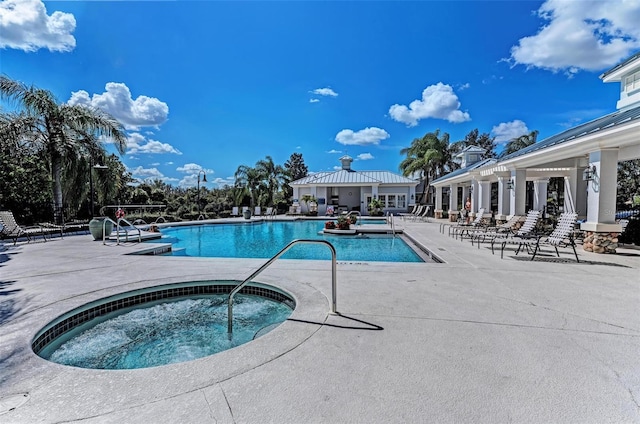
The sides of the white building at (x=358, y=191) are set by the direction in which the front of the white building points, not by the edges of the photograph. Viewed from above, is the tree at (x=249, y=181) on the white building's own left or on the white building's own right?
on the white building's own right

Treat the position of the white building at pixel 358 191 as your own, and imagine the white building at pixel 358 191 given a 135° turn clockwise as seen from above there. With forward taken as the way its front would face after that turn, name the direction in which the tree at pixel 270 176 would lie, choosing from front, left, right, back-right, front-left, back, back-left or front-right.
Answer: front-left

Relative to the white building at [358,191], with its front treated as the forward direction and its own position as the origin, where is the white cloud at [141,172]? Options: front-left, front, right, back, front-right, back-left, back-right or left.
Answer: right

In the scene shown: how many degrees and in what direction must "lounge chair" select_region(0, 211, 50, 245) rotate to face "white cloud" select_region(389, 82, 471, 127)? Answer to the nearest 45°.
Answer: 0° — it already faces it

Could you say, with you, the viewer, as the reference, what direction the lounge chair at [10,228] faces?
facing to the right of the viewer

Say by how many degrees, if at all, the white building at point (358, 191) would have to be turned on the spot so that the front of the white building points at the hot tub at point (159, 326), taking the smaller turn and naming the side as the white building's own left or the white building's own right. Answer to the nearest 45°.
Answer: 0° — it already faces it

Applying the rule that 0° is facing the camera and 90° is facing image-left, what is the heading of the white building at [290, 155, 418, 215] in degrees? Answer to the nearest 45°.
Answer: approximately 0°

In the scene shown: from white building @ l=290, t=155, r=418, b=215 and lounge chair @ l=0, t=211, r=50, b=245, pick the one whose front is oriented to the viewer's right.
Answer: the lounge chair

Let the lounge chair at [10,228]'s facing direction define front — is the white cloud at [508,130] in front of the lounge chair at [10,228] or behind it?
in front
